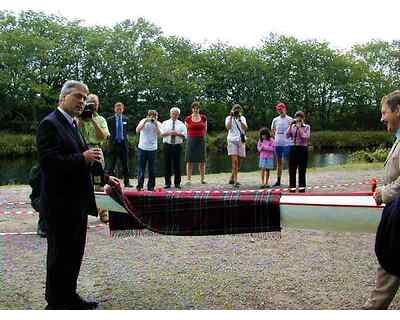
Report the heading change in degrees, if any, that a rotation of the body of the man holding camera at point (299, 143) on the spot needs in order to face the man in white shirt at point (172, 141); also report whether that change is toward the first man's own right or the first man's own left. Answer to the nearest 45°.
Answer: approximately 90° to the first man's own right

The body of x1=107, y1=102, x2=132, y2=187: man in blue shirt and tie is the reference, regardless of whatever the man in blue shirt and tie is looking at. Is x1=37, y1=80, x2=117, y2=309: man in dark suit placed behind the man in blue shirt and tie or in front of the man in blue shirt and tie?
in front

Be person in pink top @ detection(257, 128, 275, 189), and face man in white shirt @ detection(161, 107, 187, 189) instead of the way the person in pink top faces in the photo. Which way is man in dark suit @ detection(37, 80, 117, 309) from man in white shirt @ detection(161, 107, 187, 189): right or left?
left

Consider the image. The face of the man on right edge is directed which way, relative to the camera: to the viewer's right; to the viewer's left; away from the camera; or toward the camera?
to the viewer's left

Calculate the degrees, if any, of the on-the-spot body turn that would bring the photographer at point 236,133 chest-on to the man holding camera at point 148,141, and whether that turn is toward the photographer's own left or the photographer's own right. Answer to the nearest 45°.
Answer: approximately 45° to the photographer's own right

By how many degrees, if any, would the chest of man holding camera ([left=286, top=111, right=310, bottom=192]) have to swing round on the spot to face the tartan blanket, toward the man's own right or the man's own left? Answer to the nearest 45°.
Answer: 0° — they already face it

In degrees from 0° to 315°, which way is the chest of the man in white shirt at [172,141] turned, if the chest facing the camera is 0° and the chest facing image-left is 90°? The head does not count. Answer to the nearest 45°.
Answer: approximately 0°

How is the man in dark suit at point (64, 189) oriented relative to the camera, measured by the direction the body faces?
to the viewer's right

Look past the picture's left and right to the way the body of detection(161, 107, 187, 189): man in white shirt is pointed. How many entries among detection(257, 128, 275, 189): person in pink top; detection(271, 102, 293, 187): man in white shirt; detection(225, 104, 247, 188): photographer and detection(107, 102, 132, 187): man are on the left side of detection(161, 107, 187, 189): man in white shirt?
3

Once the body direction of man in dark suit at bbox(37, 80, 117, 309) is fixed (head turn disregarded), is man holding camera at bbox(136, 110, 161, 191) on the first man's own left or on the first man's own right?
on the first man's own left

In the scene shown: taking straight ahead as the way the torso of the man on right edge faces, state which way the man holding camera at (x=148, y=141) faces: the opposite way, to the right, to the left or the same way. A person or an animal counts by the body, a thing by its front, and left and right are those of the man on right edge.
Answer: to the left

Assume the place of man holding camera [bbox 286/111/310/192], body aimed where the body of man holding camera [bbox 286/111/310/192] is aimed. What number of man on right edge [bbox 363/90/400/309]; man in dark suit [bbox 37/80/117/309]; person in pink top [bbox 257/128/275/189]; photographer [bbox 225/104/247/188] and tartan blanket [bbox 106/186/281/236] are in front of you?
3
